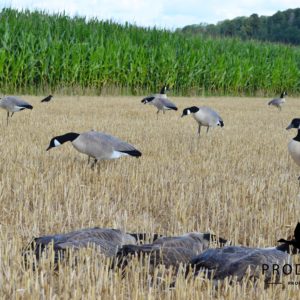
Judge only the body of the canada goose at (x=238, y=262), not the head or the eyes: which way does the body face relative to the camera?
to the viewer's right

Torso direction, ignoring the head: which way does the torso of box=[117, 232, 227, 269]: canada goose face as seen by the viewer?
to the viewer's right

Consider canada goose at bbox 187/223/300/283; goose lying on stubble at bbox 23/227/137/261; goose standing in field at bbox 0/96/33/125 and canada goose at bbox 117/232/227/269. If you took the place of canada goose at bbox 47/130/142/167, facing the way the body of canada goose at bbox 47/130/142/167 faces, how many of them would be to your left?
3

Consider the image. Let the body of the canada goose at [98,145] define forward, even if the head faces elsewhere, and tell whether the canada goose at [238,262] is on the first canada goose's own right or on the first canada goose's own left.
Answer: on the first canada goose's own left

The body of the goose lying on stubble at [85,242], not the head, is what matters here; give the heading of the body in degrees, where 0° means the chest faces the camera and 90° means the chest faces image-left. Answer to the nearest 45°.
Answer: approximately 270°

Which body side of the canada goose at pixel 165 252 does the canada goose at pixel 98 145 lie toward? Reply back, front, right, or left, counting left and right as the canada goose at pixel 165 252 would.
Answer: left

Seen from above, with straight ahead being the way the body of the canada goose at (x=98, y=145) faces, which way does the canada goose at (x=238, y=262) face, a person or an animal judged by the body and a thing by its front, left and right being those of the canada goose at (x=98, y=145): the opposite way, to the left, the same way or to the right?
the opposite way

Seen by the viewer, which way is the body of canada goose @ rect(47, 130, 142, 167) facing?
to the viewer's left

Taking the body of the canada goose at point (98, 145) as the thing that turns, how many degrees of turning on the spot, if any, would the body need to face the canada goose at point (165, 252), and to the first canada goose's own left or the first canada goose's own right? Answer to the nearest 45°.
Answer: approximately 90° to the first canada goose's own left
